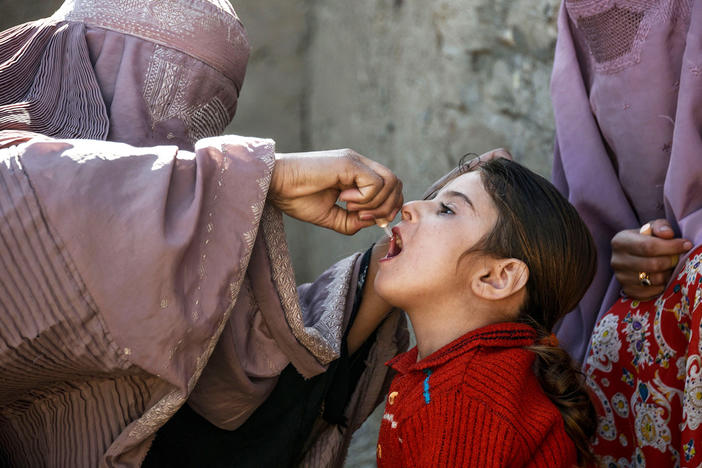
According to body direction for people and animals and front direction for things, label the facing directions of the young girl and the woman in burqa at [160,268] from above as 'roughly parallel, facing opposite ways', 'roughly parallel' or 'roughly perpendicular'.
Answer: roughly parallel, facing opposite ways

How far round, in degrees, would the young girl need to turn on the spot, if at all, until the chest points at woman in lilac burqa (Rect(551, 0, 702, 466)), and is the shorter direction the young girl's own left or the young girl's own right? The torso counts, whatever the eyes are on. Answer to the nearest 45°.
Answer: approximately 135° to the young girl's own right

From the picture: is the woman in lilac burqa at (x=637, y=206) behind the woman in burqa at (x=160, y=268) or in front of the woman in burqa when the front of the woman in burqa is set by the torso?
in front

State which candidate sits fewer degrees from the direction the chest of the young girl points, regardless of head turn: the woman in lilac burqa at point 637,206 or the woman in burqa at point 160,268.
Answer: the woman in burqa

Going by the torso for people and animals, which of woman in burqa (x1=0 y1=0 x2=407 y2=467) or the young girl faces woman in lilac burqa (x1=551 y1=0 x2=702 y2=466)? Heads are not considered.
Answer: the woman in burqa

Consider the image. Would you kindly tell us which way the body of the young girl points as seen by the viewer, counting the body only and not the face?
to the viewer's left

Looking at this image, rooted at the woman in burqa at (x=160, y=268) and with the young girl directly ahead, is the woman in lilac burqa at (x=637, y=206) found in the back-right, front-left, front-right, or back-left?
front-left

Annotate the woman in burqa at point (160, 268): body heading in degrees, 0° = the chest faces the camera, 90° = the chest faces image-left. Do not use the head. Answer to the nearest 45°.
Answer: approximately 270°

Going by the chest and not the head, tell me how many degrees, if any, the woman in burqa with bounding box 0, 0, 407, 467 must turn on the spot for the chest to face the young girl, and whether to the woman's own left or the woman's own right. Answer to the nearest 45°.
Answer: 0° — they already face them

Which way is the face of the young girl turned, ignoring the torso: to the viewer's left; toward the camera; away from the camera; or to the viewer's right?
to the viewer's left
